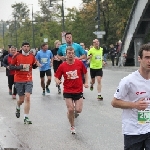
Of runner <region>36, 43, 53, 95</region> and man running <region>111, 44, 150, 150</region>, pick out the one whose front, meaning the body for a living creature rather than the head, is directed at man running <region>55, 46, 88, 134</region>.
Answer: the runner

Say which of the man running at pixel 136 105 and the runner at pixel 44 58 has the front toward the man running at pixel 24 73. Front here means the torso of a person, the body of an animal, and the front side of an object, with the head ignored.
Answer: the runner

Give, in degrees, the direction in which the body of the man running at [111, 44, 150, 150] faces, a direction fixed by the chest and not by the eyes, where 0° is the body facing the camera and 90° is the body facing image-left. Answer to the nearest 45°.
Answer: approximately 315°

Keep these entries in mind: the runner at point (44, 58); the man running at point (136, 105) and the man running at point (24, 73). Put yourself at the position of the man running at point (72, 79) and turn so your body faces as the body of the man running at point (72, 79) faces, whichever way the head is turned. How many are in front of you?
1

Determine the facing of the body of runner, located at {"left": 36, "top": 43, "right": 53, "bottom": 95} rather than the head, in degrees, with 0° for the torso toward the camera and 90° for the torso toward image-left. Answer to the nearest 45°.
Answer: approximately 0°

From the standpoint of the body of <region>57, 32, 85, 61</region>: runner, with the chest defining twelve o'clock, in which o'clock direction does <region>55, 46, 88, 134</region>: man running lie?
The man running is roughly at 12 o'clock from the runner.

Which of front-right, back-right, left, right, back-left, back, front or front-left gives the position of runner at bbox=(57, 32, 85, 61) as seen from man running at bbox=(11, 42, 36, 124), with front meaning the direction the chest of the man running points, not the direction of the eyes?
back-left

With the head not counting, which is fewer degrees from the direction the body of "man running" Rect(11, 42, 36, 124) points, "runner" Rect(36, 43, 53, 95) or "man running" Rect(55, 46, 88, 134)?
the man running

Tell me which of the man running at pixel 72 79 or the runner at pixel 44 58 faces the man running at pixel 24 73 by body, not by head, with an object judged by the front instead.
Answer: the runner

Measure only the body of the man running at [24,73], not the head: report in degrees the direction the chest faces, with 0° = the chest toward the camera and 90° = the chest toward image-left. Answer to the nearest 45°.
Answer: approximately 0°

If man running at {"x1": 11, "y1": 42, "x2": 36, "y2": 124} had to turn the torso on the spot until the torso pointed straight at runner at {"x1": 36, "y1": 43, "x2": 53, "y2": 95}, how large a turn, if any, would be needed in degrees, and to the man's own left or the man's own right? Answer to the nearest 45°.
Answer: approximately 180°

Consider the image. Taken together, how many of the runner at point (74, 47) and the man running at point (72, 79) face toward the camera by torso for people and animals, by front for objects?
2

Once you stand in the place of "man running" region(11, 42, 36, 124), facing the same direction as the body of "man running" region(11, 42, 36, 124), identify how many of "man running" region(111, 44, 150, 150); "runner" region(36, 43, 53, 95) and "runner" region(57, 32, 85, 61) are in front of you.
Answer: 1

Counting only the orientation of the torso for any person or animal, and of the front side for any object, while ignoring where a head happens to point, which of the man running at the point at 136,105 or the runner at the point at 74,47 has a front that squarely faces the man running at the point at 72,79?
the runner
